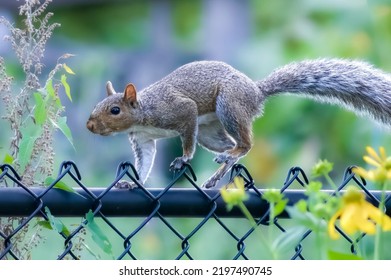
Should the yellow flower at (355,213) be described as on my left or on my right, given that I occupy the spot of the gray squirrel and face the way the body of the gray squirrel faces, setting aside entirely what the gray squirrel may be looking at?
on my left

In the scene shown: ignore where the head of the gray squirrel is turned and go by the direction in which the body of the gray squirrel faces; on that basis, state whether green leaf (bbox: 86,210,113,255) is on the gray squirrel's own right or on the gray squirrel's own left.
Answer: on the gray squirrel's own left

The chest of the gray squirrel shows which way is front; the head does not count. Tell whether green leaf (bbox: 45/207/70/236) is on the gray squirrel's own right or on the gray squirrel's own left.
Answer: on the gray squirrel's own left

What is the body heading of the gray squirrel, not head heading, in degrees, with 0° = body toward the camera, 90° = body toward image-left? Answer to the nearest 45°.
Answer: approximately 90°

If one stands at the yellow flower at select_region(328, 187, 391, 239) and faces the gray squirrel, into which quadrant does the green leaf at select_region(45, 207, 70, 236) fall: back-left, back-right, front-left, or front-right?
front-left

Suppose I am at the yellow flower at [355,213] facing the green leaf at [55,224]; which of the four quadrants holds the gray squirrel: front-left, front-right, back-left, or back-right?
front-right
